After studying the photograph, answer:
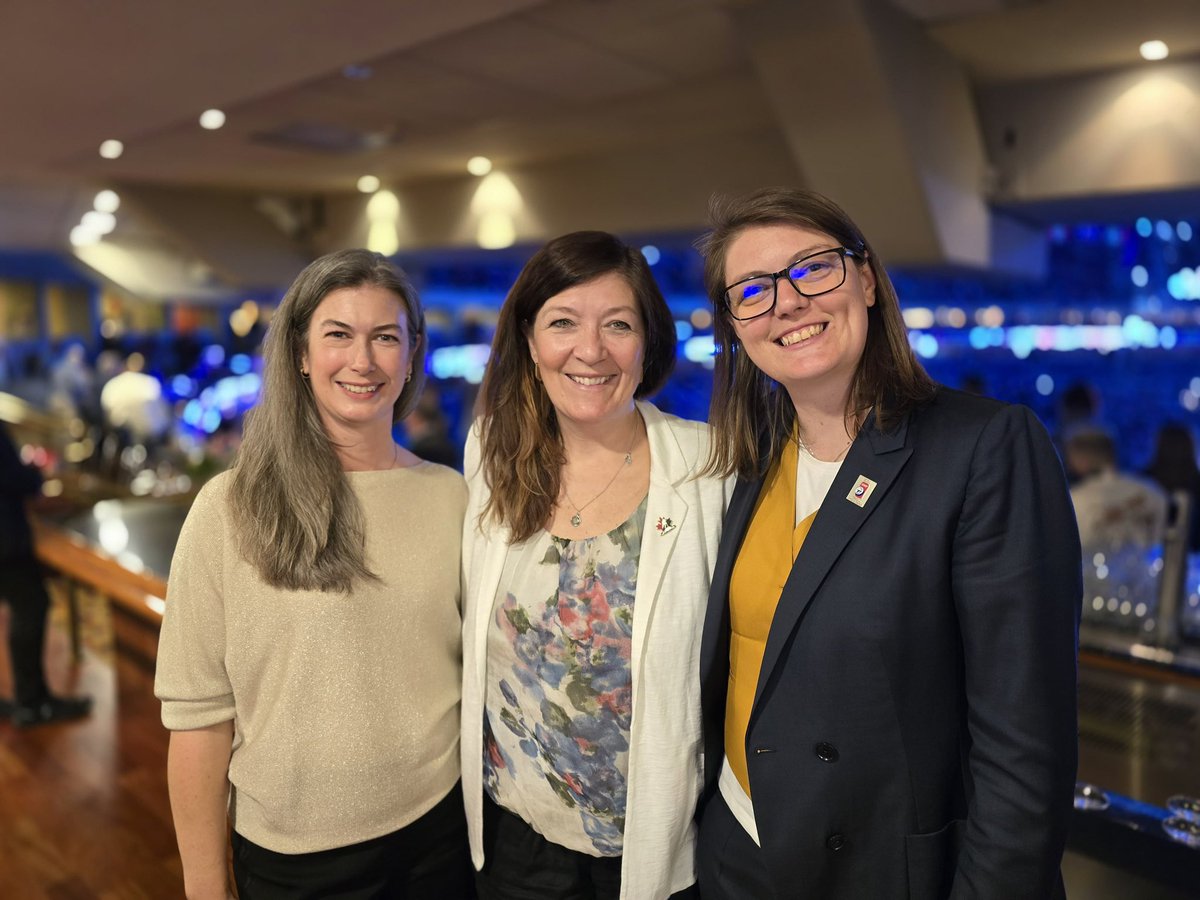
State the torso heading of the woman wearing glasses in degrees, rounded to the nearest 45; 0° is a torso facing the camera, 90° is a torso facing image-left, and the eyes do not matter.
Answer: approximately 45°

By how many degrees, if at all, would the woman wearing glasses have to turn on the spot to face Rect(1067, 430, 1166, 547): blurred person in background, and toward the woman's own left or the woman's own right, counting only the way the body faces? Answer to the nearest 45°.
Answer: approximately 135° to the woman's own right

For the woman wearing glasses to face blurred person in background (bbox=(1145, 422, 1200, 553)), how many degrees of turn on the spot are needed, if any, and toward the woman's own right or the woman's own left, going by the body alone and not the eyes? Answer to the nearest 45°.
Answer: approximately 135° to the woman's own right

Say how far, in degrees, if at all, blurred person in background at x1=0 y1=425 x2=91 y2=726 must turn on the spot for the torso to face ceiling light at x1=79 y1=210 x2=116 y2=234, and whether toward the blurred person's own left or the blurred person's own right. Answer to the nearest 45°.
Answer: approximately 90° to the blurred person's own left

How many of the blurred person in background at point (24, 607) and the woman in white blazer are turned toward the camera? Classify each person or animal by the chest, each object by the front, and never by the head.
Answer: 1

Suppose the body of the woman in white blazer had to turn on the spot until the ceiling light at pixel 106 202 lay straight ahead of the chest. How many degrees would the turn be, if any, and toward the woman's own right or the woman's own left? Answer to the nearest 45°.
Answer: approximately 135° to the woman's own right

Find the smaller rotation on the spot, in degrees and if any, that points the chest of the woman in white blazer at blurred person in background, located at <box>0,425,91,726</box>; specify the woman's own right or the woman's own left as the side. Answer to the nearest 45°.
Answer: approximately 135° to the woman's own right

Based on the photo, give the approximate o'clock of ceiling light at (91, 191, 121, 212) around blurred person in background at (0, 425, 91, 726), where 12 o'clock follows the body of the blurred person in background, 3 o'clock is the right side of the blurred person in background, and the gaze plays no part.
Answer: The ceiling light is roughly at 9 o'clock from the blurred person in background.

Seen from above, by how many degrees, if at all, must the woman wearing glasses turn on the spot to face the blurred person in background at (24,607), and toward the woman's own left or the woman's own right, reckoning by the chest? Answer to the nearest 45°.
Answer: approximately 90° to the woman's own right

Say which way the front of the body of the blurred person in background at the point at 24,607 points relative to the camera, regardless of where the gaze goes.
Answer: to the viewer's right

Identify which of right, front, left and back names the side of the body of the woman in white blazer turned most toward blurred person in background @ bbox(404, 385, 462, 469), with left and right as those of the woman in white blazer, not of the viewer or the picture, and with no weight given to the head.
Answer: back
